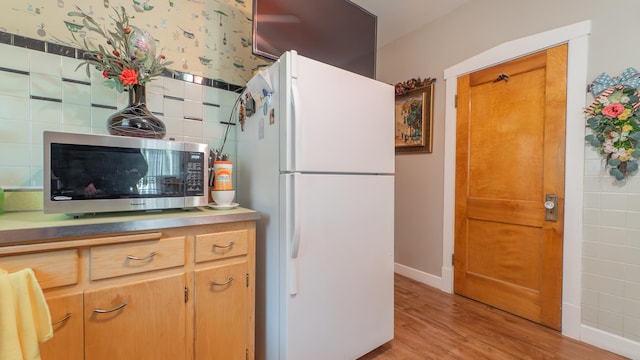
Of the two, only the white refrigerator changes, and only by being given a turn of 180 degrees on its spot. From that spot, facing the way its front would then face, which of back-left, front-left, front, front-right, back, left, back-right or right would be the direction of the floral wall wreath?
back-right

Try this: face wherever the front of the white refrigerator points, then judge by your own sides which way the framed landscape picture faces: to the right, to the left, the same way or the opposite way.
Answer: to the right

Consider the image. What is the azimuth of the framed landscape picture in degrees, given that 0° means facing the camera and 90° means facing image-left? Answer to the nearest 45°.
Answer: approximately 45°

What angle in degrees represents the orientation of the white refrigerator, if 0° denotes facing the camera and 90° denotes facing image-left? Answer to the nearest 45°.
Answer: approximately 315°

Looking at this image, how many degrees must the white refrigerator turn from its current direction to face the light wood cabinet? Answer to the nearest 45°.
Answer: approximately 90° to its right

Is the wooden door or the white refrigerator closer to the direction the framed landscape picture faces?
the white refrigerator

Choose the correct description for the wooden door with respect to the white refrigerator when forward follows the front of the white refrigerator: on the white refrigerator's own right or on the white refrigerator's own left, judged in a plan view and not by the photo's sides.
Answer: on the white refrigerator's own left

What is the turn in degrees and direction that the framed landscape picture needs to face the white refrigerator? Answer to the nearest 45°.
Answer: approximately 45° to its left

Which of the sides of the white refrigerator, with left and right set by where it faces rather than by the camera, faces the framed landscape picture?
left

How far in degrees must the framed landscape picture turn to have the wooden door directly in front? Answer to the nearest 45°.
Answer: approximately 90° to its left

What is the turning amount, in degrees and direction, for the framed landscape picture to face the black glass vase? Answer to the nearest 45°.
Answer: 0° — it already faces it
